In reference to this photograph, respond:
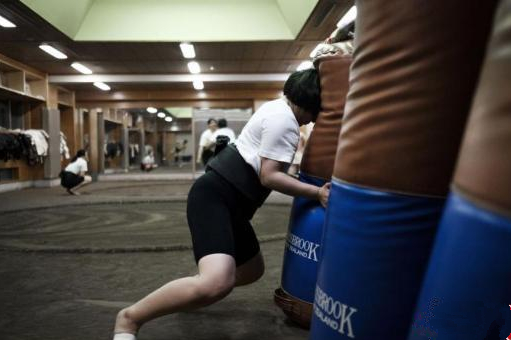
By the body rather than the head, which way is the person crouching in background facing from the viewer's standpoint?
to the viewer's right

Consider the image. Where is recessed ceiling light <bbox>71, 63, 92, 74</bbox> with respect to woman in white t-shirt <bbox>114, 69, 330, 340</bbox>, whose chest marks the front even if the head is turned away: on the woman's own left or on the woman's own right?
on the woman's own left

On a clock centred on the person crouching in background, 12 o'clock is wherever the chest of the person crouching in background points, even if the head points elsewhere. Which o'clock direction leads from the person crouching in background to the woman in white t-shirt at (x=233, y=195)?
The woman in white t-shirt is roughly at 3 o'clock from the person crouching in background.

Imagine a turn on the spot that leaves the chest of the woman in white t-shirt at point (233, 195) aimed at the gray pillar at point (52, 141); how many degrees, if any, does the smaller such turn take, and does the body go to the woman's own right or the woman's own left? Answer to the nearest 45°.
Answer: approximately 135° to the woman's own left

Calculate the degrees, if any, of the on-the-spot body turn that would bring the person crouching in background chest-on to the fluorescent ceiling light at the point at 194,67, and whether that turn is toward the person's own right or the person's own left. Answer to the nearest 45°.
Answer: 0° — they already face it

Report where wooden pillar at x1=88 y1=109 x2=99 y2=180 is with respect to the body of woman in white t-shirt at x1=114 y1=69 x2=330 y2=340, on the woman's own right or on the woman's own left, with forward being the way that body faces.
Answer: on the woman's own left

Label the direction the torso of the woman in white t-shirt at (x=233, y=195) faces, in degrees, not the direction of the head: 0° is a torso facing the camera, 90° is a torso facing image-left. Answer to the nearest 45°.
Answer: approximately 270°
